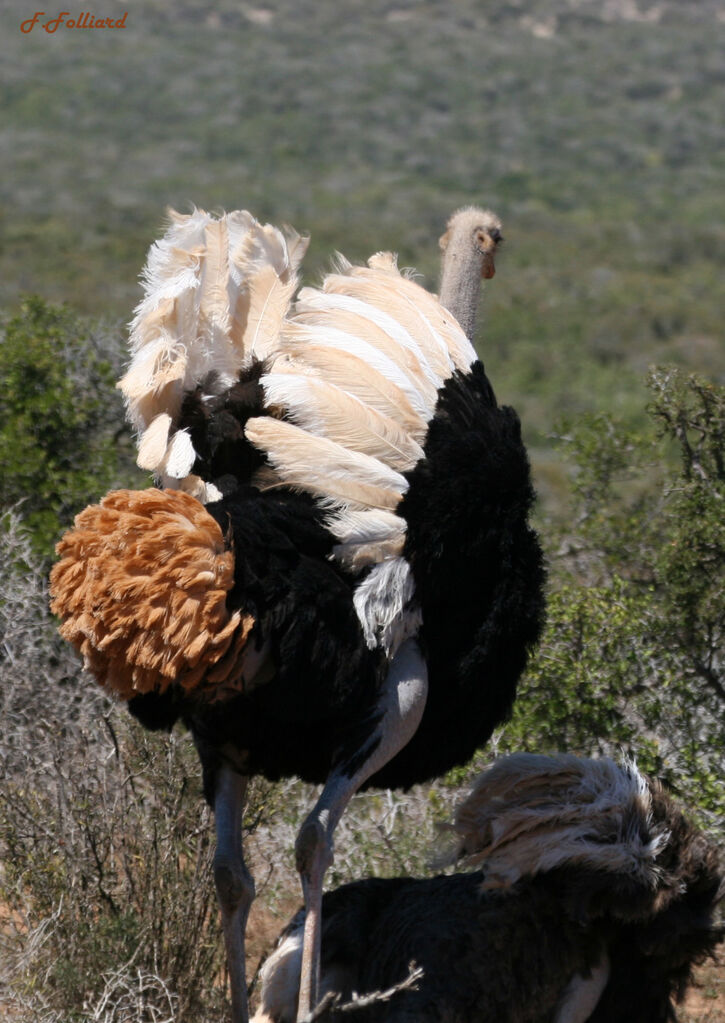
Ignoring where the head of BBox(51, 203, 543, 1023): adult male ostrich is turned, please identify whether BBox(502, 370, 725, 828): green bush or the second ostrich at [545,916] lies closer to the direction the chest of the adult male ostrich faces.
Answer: the green bush

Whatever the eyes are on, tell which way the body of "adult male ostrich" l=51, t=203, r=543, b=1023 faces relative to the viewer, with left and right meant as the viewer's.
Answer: facing away from the viewer and to the right of the viewer

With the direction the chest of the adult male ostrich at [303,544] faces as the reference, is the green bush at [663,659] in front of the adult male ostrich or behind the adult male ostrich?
in front

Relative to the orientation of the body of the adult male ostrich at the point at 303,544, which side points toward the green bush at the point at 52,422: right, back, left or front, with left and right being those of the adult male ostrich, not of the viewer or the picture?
left

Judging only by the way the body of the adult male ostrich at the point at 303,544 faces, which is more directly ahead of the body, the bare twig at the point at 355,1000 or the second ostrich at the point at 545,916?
the second ostrich

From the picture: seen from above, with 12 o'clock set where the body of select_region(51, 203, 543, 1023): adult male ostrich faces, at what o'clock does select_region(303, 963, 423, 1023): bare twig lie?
The bare twig is roughly at 4 o'clock from the adult male ostrich.
